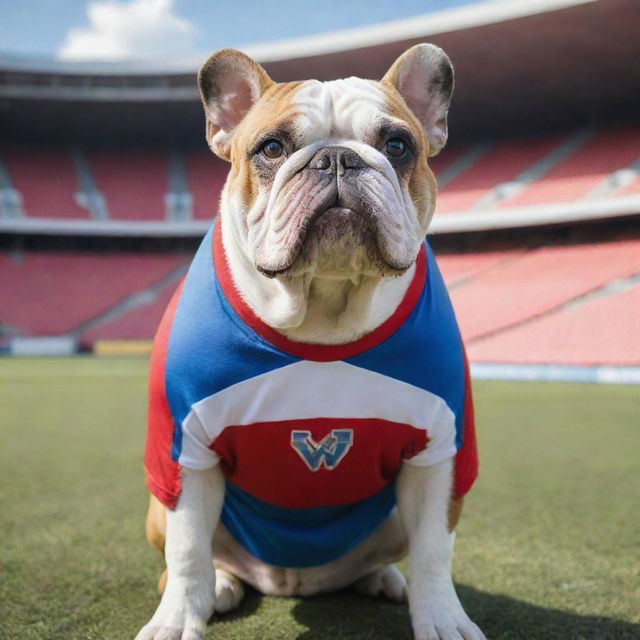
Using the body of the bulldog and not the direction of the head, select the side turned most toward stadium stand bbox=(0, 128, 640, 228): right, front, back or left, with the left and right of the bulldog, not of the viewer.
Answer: back

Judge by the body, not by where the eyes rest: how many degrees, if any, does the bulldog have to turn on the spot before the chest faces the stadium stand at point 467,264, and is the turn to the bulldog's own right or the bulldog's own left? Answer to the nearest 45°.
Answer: approximately 180°

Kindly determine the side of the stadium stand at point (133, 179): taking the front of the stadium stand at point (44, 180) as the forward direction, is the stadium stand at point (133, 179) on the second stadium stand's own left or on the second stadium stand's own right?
on the second stadium stand's own left

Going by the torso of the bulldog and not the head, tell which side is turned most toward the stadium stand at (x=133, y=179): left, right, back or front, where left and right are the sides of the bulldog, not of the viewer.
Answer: back

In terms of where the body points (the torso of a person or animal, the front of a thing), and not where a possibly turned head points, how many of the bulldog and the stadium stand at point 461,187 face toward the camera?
2

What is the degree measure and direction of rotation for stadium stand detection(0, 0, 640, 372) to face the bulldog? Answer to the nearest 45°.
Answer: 0° — it already faces it

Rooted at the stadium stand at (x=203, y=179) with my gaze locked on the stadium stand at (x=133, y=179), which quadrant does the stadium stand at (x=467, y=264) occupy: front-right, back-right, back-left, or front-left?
back-left

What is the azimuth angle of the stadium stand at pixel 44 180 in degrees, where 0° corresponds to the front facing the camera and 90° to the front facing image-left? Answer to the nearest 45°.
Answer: approximately 0°
